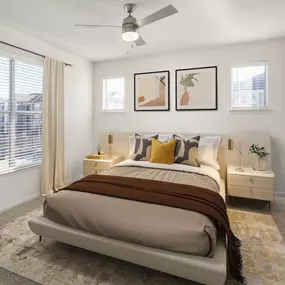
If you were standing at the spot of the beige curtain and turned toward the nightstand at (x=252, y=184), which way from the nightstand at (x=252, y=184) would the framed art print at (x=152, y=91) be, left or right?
left

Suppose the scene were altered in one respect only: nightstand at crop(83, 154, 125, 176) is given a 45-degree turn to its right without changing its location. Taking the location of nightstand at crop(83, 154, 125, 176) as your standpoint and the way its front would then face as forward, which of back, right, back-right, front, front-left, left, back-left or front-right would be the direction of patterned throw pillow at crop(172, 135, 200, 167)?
back-left

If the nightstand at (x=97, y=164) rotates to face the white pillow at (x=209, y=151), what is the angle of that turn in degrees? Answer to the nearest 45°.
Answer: approximately 90° to its left

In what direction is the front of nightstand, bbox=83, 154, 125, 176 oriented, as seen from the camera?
facing the viewer and to the left of the viewer

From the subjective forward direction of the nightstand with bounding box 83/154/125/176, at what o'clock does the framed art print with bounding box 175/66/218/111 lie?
The framed art print is roughly at 8 o'clock from the nightstand.

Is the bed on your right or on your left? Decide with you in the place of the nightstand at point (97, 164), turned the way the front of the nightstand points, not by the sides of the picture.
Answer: on your left

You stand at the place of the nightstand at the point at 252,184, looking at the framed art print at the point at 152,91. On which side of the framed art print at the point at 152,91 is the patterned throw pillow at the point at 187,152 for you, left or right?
left

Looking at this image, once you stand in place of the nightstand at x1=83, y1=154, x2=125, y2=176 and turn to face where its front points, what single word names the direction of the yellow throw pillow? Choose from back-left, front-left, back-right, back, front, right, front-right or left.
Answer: left

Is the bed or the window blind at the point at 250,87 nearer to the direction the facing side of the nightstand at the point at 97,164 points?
the bed

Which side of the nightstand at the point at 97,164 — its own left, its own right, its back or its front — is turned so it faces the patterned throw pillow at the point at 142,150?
left
